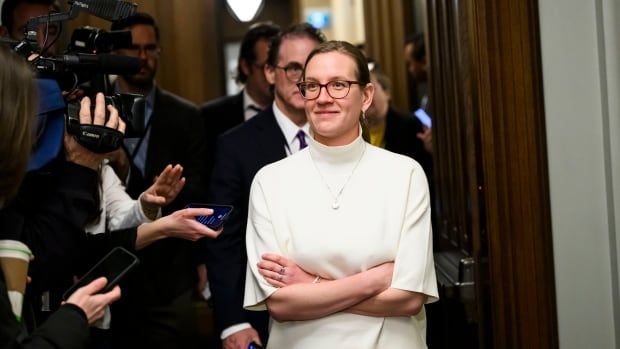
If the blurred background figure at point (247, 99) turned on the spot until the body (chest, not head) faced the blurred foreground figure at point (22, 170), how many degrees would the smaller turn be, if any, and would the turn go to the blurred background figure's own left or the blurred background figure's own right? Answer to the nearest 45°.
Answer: approximately 45° to the blurred background figure's own right

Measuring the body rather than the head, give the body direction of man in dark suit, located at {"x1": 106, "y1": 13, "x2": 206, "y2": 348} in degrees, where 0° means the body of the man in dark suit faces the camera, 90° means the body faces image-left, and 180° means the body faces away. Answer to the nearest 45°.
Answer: approximately 45°

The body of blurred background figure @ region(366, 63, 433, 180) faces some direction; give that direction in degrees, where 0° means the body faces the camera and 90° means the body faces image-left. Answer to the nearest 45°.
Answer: approximately 45°

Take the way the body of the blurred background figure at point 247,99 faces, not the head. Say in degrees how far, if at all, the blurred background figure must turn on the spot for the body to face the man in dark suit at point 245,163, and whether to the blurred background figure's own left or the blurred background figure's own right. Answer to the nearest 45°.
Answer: approximately 45° to the blurred background figure's own right
